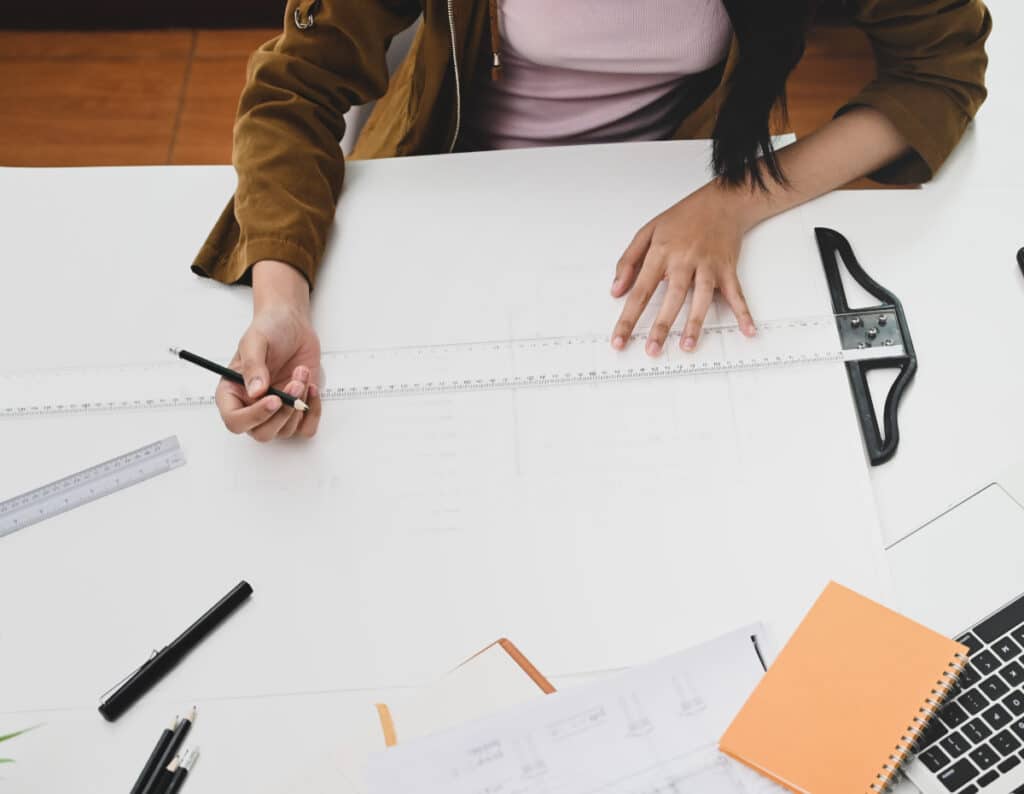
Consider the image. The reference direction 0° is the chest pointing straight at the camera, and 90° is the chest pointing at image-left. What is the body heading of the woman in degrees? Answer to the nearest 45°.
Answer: approximately 0°

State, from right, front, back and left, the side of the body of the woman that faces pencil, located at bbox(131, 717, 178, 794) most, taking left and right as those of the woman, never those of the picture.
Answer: front
